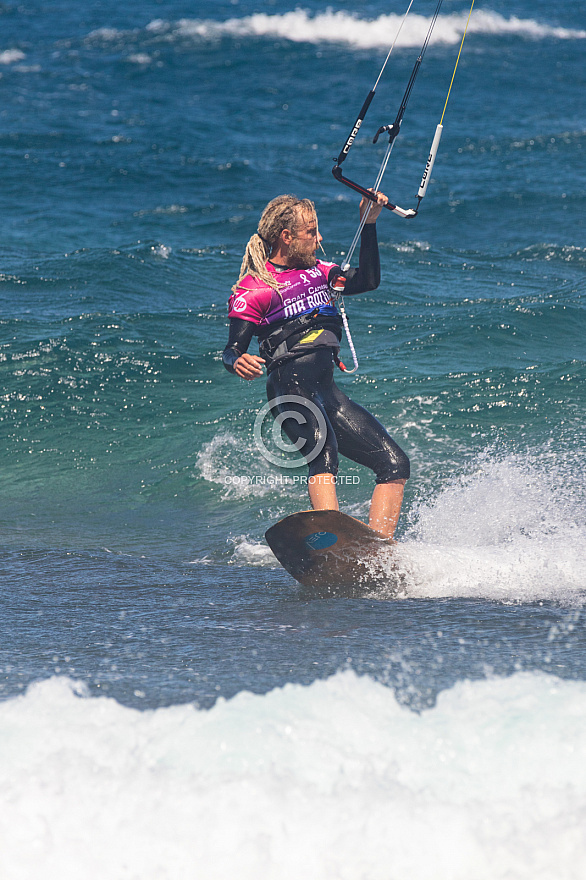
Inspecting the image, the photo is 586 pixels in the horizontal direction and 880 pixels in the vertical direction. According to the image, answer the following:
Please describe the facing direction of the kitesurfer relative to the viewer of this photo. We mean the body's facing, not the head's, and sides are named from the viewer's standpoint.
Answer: facing the viewer and to the right of the viewer
